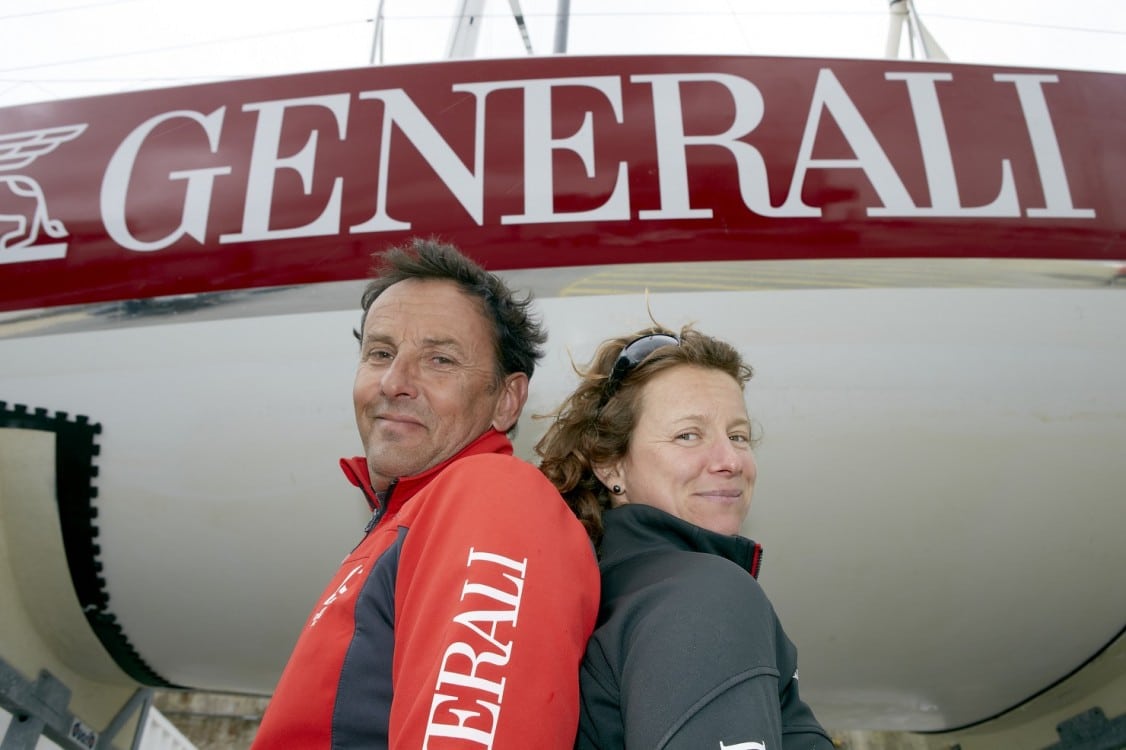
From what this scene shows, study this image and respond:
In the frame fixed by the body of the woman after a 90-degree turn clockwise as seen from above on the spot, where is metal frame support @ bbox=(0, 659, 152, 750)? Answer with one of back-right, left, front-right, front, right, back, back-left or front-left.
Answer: back-right

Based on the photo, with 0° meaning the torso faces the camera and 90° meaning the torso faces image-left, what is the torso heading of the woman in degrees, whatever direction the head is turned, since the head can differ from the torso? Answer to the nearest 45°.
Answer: approximately 270°
